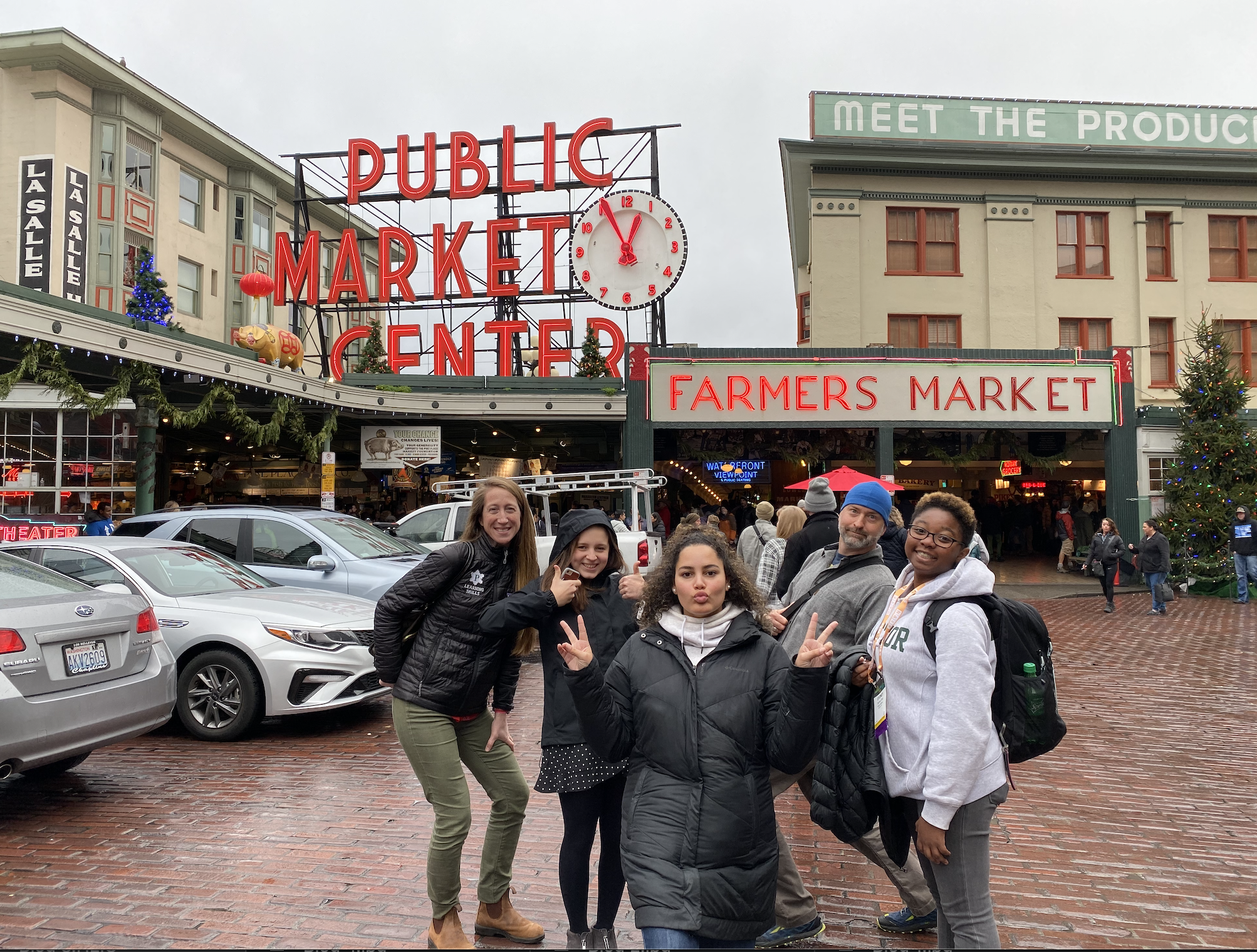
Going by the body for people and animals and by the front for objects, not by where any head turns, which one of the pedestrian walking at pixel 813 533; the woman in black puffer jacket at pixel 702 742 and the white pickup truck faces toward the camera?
the woman in black puffer jacket

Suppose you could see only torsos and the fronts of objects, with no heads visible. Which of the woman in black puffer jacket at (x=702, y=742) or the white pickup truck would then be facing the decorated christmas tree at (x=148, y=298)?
the white pickup truck

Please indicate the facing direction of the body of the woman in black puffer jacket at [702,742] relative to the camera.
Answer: toward the camera

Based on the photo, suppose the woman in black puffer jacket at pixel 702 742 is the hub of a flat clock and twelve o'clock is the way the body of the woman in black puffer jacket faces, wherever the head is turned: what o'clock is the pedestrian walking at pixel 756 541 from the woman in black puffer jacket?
The pedestrian walking is roughly at 6 o'clock from the woman in black puffer jacket.

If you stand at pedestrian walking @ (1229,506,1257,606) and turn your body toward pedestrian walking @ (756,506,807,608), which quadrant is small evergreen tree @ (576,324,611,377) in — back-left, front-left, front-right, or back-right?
front-right

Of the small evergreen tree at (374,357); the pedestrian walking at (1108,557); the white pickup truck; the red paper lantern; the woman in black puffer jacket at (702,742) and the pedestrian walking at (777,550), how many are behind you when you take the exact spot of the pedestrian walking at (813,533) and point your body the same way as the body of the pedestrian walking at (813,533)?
1

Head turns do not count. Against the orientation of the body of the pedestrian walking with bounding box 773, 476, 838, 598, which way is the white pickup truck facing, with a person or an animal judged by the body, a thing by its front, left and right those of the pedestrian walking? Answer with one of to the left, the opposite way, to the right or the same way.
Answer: to the left

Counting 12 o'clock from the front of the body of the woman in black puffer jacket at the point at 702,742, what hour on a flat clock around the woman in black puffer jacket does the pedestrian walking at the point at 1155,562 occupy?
The pedestrian walking is roughly at 7 o'clock from the woman in black puffer jacket.

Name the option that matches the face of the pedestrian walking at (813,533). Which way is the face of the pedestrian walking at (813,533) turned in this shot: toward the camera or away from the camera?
away from the camera

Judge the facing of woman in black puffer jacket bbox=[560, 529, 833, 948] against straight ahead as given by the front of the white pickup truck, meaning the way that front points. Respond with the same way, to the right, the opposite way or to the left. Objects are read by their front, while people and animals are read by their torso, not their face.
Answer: to the left

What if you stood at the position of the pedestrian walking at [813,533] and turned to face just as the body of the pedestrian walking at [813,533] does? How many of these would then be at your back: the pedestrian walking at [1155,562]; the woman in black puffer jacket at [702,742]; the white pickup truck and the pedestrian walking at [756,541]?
1

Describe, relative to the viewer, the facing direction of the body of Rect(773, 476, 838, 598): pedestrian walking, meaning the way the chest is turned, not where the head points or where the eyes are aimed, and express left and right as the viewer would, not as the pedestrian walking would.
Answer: facing away from the viewer

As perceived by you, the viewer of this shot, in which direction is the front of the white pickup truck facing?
facing to the left of the viewer

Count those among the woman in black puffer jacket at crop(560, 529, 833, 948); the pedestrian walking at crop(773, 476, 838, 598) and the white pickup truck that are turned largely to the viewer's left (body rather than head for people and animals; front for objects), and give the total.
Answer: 1

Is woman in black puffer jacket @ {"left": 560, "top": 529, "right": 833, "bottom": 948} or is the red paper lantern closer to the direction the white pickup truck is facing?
the red paper lantern

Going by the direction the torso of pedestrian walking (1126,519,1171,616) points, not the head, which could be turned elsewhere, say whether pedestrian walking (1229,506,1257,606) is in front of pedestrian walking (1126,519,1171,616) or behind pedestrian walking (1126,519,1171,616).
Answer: behind

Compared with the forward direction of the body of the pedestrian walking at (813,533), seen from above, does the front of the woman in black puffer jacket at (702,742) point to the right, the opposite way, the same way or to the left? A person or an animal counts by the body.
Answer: the opposite way

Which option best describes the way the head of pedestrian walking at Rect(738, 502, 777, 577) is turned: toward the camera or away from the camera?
away from the camera
